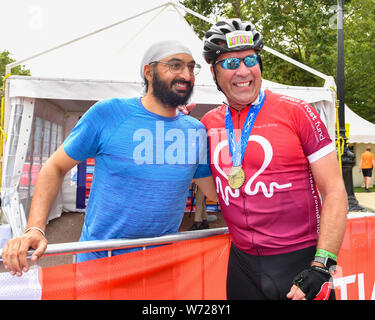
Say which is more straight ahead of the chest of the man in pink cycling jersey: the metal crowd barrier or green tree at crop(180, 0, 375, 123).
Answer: the metal crowd barrier

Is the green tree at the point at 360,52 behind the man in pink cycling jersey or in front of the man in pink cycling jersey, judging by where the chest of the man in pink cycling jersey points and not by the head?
behind

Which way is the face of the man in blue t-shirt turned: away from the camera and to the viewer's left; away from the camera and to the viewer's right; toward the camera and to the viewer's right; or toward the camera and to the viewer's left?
toward the camera and to the viewer's right

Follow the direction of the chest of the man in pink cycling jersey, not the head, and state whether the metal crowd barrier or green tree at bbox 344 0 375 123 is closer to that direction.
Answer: the metal crowd barrier

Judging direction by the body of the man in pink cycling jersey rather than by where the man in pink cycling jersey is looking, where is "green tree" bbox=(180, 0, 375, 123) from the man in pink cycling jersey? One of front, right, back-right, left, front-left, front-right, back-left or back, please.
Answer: back-right

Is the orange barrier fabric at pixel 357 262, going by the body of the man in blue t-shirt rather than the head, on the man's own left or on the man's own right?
on the man's own left

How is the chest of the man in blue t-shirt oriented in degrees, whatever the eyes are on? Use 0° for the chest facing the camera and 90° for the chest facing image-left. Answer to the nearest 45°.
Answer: approximately 315°

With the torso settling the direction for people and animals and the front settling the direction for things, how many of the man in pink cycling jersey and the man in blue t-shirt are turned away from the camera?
0
